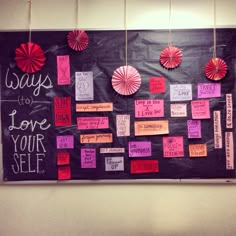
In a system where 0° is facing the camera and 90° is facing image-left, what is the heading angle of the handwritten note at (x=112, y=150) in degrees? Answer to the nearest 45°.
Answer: approximately 0°
